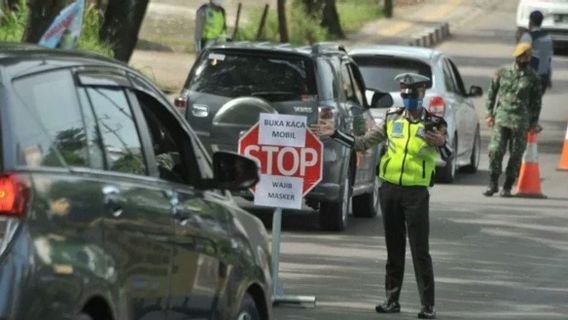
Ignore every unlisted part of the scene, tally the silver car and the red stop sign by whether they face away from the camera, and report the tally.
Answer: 1

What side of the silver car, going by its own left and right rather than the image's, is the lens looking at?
back

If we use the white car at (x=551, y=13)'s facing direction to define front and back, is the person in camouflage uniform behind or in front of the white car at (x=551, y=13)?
in front

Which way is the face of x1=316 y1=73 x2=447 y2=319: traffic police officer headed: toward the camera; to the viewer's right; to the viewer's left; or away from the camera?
toward the camera

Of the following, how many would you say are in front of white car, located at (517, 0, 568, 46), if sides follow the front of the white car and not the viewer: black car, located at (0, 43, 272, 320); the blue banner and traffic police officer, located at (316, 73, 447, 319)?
3

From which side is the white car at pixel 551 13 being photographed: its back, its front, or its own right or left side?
front

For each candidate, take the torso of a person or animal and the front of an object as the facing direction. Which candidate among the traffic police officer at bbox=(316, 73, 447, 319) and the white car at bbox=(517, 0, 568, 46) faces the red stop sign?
the white car

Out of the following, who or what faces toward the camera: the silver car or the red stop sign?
the red stop sign

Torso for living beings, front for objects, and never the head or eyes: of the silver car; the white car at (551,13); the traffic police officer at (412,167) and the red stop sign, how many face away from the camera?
1

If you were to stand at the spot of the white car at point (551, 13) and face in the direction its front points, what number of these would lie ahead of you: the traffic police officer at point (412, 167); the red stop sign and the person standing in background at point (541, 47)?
3

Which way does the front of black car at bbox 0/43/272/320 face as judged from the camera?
facing away from the viewer and to the right of the viewer

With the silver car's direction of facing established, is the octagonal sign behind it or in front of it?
behind

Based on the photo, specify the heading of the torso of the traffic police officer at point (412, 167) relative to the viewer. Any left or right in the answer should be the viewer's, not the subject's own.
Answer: facing the viewer

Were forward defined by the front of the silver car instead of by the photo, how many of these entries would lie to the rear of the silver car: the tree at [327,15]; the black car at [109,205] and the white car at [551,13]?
1

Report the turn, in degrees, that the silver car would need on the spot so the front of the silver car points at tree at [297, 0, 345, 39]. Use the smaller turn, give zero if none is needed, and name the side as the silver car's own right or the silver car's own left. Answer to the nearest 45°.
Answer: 0° — it already faces it
